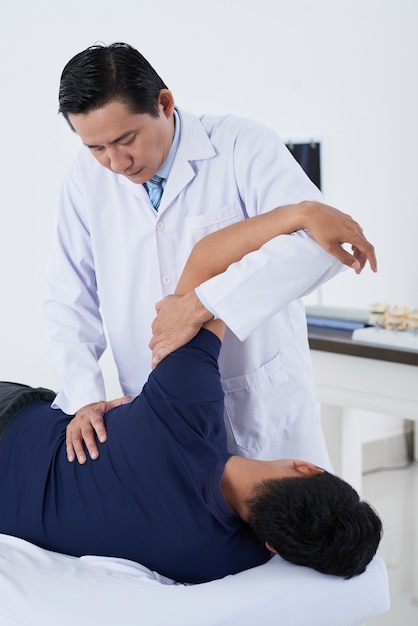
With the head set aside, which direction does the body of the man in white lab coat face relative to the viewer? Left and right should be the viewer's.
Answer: facing the viewer and to the left of the viewer
